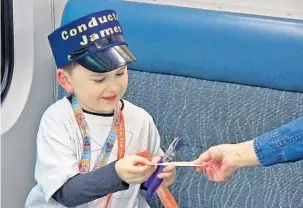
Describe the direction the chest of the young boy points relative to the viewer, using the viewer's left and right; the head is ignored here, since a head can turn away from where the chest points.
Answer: facing the viewer and to the right of the viewer

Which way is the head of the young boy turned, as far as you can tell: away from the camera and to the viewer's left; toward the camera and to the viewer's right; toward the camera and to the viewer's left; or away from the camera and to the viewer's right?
toward the camera and to the viewer's right
